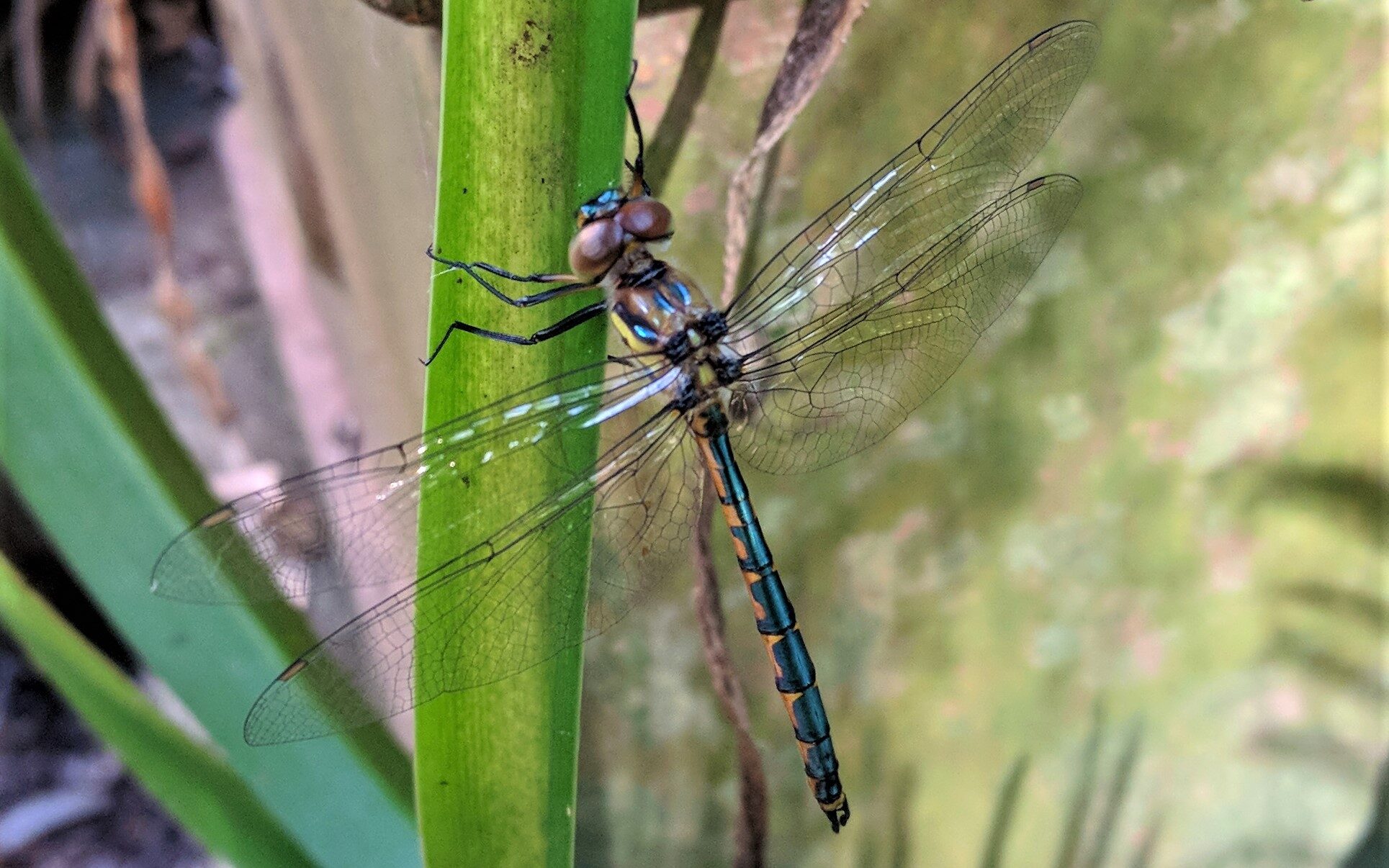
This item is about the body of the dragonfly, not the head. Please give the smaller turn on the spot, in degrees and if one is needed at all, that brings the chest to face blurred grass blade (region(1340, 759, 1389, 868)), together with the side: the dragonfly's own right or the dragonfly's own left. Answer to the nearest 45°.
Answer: approximately 90° to the dragonfly's own right

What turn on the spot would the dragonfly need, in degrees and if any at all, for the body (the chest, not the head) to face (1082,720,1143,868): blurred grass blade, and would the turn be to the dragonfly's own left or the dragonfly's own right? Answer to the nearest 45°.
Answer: approximately 90° to the dragonfly's own right

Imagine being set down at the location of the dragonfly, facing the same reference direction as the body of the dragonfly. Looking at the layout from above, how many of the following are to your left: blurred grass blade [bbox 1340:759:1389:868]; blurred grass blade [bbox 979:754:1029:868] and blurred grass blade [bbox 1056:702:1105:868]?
0

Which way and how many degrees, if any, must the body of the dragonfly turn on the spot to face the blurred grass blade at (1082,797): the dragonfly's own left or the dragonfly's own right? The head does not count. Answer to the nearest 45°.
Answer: approximately 90° to the dragonfly's own right

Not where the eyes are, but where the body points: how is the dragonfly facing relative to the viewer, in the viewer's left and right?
facing away from the viewer and to the left of the viewer
